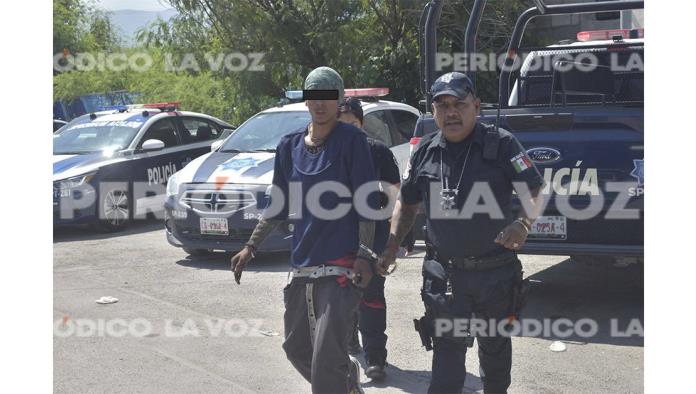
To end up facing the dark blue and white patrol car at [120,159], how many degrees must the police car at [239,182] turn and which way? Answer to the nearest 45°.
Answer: approximately 90° to its right

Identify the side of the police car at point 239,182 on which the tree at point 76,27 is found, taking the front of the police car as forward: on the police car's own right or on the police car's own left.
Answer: on the police car's own right

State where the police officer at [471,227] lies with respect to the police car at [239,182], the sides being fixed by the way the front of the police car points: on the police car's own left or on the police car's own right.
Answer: on the police car's own left

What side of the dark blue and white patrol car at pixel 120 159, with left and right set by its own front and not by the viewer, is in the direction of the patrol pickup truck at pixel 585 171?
left

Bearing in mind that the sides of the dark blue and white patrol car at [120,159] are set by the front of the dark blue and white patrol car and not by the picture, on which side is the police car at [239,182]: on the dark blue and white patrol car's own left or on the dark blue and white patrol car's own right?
on the dark blue and white patrol car's own left

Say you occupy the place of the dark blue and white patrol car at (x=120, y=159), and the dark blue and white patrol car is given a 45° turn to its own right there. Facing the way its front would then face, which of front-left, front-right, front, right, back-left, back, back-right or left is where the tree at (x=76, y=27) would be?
right

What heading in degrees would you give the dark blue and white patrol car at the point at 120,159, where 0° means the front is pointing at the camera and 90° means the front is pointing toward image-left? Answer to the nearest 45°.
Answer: approximately 45°

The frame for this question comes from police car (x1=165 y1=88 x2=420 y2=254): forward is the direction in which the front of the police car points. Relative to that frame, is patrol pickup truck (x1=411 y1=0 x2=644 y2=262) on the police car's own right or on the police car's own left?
on the police car's own left

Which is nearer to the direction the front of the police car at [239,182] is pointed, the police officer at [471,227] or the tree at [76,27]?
the police officer
